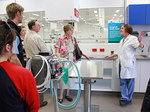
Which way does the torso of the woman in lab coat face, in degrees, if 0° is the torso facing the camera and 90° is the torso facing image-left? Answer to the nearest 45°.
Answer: approximately 45°

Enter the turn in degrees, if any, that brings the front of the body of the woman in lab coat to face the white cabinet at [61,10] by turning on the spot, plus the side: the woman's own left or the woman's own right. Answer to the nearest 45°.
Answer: approximately 45° to the woman's own right
